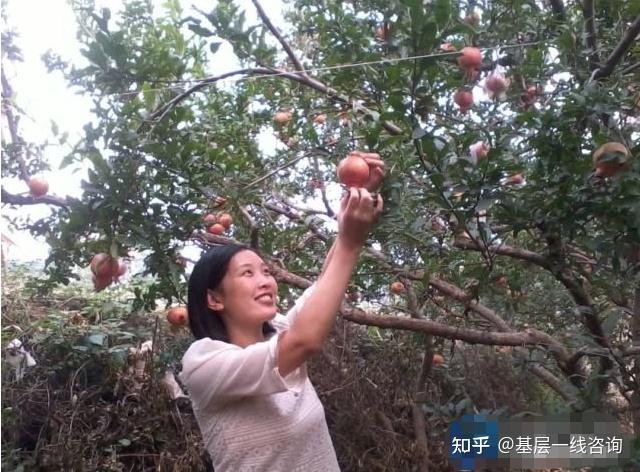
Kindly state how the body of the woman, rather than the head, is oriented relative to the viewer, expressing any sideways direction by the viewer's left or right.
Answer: facing the viewer and to the right of the viewer

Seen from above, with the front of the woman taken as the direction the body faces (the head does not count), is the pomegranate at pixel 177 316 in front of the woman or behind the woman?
behind

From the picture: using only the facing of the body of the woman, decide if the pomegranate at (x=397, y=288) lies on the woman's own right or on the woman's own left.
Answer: on the woman's own left

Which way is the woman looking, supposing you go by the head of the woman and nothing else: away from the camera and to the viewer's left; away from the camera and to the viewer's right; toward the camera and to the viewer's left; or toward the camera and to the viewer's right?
toward the camera and to the viewer's right

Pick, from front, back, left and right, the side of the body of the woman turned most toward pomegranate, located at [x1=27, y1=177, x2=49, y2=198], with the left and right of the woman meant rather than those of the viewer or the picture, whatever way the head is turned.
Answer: back

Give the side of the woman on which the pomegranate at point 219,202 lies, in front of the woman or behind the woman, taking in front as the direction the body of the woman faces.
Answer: behind
